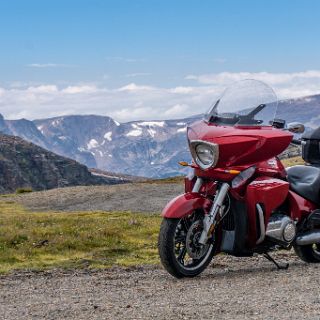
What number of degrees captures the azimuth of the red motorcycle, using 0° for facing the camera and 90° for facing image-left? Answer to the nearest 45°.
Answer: approximately 45°
